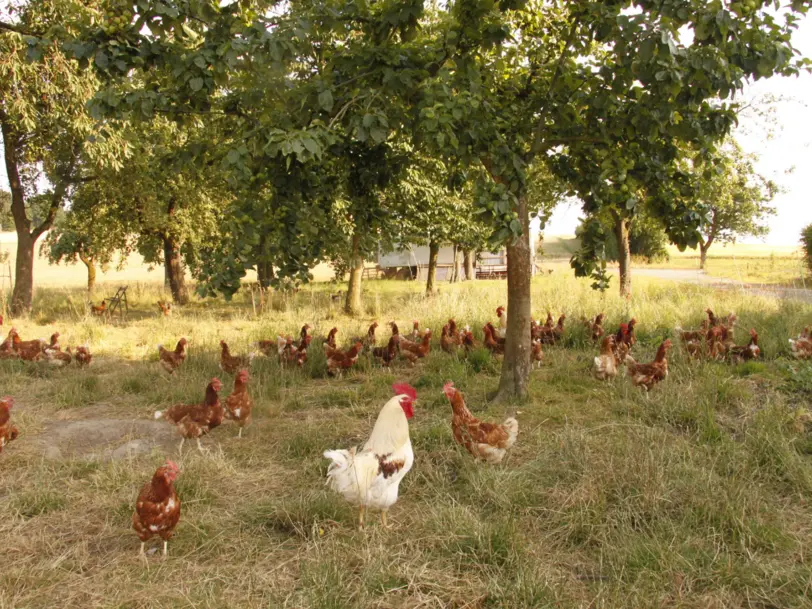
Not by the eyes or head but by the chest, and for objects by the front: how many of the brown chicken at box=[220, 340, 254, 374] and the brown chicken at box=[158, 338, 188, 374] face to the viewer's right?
1

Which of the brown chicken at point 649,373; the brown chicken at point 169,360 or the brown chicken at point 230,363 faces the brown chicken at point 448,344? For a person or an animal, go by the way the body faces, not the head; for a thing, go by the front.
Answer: the brown chicken at point 169,360

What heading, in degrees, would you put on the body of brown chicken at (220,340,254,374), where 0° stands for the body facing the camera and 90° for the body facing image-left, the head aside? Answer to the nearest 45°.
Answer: approximately 90°

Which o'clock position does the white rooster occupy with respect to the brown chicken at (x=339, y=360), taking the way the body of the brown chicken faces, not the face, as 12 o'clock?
The white rooster is roughly at 3 o'clock from the brown chicken.

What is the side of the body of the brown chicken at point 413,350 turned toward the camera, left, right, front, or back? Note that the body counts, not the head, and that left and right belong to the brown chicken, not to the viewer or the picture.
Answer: right

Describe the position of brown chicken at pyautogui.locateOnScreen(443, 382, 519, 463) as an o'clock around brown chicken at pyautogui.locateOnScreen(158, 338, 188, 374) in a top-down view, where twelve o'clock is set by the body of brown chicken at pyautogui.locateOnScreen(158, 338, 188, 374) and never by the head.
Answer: brown chicken at pyautogui.locateOnScreen(443, 382, 519, 463) is roughly at 2 o'clock from brown chicken at pyautogui.locateOnScreen(158, 338, 188, 374).

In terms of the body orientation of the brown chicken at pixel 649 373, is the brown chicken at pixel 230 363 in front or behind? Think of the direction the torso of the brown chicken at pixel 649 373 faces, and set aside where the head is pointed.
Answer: behind

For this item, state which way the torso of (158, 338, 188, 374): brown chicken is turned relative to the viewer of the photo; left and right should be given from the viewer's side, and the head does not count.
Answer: facing to the right of the viewer

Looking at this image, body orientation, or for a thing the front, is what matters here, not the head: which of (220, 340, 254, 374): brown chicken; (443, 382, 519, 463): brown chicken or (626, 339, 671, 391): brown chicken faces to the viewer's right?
(626, 339, 671, 391): brown chicken

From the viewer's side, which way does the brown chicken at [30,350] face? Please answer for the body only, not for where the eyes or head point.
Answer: to the viewer's left

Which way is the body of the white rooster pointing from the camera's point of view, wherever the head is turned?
to the viewer's right
